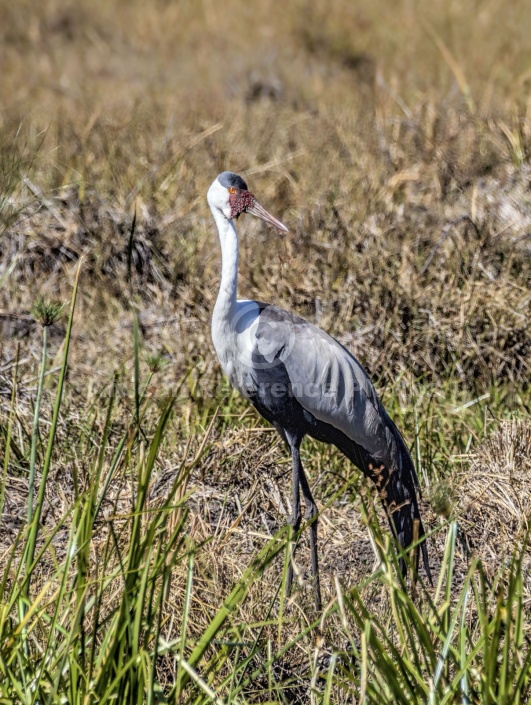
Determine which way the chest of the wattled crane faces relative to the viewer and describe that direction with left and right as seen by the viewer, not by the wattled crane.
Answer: facing to the left of the viewer
